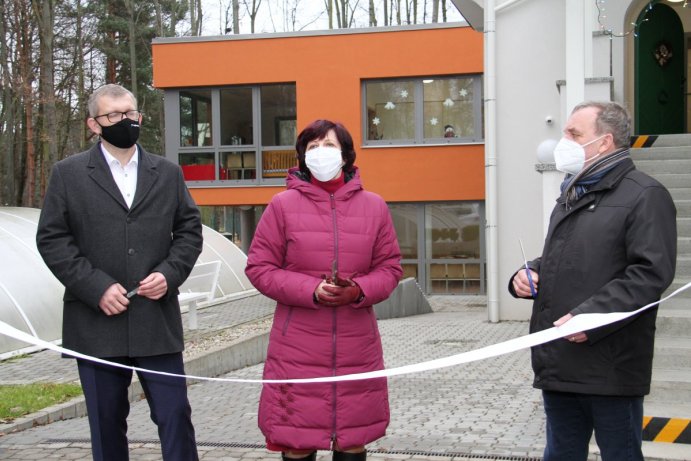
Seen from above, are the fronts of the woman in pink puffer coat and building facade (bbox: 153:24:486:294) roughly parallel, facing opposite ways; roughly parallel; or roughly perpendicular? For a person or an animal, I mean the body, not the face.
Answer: roughly parallel

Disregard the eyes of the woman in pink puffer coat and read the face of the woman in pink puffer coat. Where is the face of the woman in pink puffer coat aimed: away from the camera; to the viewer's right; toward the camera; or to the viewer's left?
toward the camera

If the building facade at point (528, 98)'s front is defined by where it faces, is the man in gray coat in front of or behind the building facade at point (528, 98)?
in front

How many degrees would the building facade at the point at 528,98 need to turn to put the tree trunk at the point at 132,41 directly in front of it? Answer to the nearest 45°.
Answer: approximately 135° to its right

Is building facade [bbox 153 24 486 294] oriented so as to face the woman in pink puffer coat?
yes

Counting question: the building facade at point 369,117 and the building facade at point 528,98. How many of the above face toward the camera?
2

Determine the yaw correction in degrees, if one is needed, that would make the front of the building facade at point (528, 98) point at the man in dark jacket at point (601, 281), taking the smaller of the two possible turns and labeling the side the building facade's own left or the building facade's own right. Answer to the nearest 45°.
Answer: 0° — it already faces them

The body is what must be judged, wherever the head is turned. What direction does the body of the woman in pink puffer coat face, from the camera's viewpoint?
toward the camera

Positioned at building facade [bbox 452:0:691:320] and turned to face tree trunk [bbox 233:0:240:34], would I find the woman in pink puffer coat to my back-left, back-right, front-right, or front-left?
back-left

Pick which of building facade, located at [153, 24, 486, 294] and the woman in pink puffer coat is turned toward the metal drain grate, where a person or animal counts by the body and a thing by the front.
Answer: the building facade

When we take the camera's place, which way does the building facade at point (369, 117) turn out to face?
facing the viewer

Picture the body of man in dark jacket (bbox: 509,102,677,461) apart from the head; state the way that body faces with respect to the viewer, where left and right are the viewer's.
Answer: facing the viewer and to the left of the viewer
